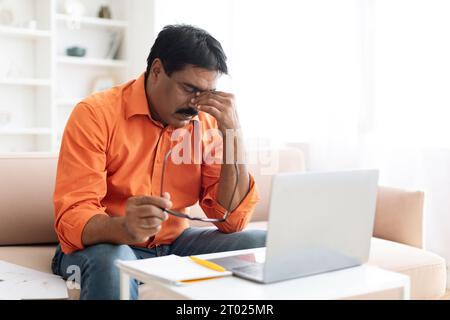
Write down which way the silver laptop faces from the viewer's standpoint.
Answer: facing away from the viewer and to the left of the viewer

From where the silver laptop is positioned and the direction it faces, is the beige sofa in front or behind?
in front

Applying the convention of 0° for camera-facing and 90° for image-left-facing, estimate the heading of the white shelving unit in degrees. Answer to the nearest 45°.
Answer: approximately 0°

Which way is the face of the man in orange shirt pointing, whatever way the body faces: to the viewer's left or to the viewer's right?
to the viewer's right

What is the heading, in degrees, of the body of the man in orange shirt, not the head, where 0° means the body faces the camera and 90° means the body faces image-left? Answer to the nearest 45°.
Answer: approximately 315°

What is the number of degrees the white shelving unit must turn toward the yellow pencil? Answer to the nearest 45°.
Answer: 0° — it already faces it

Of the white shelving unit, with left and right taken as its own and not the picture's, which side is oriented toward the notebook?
front

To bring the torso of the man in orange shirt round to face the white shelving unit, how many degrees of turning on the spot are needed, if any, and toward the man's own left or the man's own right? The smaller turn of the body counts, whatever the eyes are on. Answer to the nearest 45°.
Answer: approximately 135° to the man's own left

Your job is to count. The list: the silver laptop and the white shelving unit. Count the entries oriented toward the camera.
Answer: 1

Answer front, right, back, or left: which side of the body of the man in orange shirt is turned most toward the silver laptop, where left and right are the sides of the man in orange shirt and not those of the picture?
front

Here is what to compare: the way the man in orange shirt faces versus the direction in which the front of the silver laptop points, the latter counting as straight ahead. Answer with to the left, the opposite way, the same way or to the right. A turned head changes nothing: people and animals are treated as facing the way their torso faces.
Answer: the opposite way
